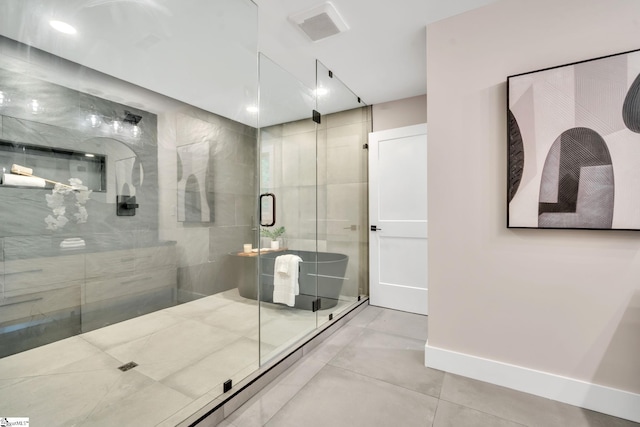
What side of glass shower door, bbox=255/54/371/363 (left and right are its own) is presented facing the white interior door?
left

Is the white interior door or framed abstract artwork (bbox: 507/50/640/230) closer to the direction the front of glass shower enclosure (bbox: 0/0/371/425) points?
the framed abstract artwork

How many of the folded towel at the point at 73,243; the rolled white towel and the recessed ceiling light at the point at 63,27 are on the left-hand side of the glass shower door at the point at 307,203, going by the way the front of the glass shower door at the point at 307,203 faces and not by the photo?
0

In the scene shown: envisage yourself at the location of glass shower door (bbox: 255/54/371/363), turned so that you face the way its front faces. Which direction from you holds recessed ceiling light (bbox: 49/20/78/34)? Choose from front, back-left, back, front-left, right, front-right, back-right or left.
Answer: right

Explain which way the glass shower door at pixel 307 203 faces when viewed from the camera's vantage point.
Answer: facing the viewer and to the right of the viewer

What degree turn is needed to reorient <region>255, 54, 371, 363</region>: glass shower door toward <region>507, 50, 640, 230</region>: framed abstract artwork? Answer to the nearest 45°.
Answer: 0° — it already faces it

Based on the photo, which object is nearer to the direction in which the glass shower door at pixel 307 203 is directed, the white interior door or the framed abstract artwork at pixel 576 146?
the framed abstract artwork

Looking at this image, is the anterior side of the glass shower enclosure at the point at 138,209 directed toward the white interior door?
no

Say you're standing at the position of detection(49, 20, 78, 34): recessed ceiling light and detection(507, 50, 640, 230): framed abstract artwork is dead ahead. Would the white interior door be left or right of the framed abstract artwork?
left
